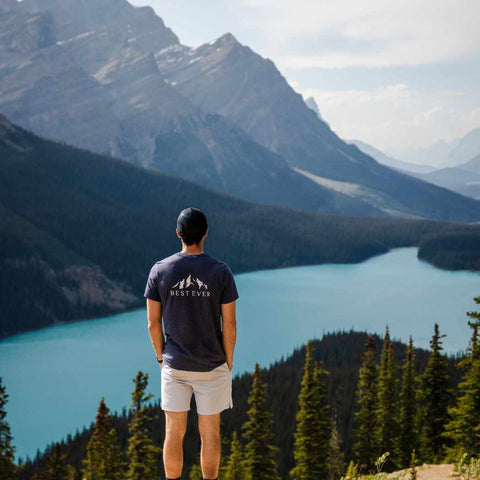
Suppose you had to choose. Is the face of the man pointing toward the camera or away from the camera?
away from the camera

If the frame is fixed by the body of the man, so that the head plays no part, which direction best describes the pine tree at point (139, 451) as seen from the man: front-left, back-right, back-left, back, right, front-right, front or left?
front

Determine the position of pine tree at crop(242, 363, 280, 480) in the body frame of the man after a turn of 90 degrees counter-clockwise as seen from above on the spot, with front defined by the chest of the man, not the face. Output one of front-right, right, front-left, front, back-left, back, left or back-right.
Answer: right

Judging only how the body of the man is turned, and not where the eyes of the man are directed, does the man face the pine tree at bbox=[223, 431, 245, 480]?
yes

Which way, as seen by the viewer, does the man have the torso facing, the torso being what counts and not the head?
away from the camera
